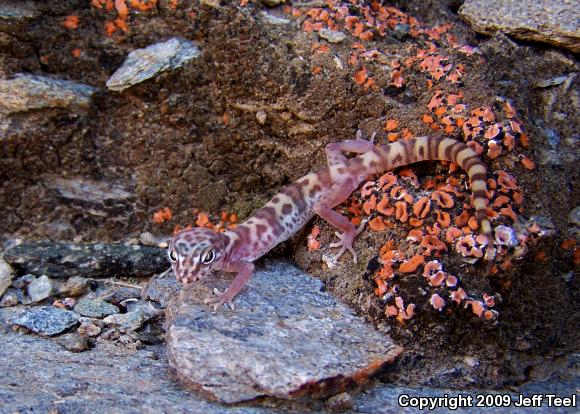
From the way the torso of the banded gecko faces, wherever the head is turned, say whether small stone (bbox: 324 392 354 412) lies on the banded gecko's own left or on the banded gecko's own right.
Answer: on the banded gecko's own left

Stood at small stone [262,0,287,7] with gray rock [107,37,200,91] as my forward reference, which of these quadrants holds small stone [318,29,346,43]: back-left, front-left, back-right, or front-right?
back-left

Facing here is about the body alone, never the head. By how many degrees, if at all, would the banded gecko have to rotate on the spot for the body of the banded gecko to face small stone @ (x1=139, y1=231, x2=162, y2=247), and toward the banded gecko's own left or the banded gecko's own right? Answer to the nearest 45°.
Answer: approximately 45° to the banded gecko's own right

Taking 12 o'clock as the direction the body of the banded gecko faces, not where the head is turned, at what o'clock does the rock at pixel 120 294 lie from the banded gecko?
The rock is roughly at 1 o'clock from the banded gecko.

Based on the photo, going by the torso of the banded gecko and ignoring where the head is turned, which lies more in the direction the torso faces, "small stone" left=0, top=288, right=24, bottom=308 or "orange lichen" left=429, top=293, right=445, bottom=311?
the small stone

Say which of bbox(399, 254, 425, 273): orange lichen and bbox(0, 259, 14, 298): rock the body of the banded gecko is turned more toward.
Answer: the rock

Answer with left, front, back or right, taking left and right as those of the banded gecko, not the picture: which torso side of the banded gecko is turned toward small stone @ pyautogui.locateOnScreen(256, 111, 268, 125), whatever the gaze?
right

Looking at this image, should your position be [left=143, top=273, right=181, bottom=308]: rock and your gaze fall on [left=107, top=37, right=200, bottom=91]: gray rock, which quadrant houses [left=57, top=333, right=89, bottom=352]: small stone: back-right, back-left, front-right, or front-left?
back-left

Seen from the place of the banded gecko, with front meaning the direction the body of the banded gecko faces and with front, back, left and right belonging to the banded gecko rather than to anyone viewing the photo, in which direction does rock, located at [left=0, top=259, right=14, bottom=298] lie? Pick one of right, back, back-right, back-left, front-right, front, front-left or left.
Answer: front-right

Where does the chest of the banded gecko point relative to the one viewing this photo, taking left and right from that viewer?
facing the viewer and to the left of the viewer

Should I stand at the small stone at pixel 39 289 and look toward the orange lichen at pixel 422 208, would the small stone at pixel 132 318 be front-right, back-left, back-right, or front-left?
front-right

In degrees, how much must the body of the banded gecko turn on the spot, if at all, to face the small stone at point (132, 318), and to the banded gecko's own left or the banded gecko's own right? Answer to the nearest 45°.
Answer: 0° — it already faces it

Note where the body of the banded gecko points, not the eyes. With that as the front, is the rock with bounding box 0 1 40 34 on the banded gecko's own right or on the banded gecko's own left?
on the banded gecko's own right

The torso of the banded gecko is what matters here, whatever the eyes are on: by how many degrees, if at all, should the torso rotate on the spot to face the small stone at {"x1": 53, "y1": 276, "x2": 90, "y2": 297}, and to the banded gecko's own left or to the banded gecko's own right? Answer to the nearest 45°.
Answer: approximately 45° to the banded gecko's own right

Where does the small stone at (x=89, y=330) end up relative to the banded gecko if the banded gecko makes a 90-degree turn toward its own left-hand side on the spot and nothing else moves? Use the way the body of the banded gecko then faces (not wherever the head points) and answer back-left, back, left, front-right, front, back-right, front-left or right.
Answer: right

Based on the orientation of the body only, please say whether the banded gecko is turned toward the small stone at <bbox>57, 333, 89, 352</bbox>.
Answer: yes
